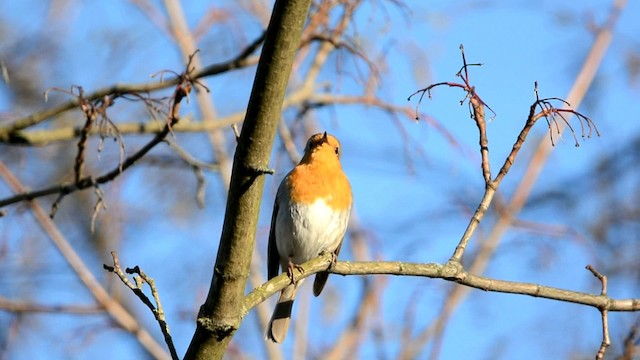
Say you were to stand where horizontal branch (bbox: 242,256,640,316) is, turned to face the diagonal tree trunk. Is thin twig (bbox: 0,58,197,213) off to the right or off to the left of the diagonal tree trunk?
right

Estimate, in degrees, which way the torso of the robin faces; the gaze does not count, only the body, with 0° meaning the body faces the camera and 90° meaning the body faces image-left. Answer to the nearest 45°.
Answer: approximately 0°

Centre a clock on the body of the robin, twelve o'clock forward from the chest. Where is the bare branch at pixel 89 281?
The bare branch is roughly at 4 o'clock from the robin.
